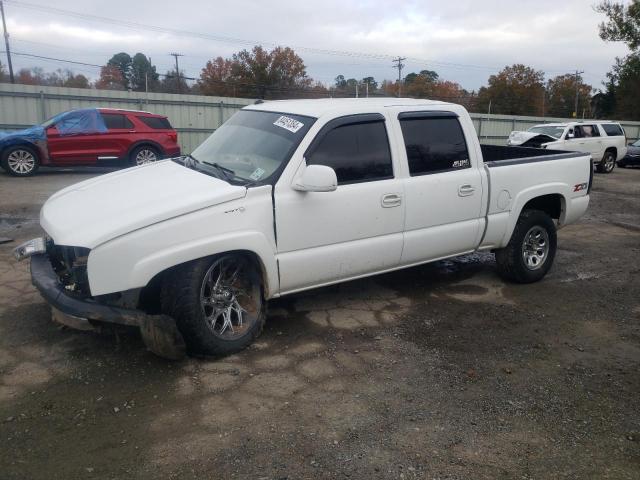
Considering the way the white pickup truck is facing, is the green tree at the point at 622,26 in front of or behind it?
behind

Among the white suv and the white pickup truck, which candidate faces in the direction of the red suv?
the white suv

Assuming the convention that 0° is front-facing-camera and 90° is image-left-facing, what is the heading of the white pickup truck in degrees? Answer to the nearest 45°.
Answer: approximately 45°

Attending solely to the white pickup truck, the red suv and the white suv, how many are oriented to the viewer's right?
0

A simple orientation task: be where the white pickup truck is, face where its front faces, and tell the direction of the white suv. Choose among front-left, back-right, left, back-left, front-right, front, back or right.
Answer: back

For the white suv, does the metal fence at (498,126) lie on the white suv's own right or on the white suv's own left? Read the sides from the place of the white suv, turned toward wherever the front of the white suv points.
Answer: on the white suv's own right

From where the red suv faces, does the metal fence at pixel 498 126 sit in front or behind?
behind

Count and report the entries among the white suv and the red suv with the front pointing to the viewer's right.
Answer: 0

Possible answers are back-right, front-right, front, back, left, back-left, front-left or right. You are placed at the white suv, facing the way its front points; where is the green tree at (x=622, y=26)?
back-right

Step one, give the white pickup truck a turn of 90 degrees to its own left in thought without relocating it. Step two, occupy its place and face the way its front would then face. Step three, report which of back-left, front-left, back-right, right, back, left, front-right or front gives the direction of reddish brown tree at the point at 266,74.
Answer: back-left

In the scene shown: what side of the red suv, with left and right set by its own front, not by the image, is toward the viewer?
left

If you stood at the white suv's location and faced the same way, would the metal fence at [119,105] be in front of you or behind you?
in front
